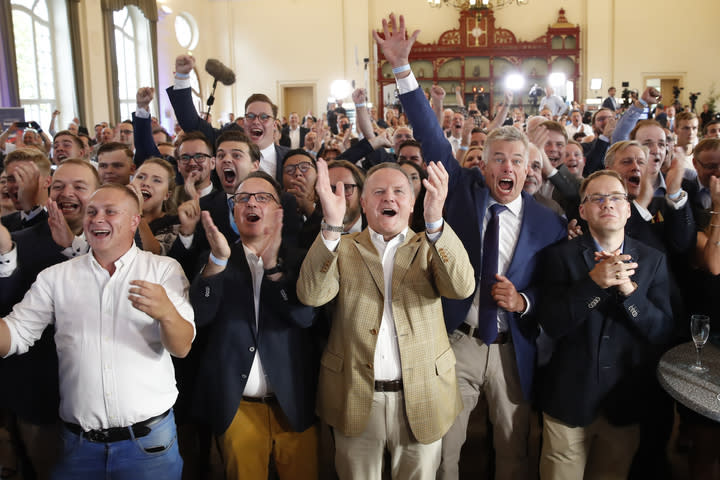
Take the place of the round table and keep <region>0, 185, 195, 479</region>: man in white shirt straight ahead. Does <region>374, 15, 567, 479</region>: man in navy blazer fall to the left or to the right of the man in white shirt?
right

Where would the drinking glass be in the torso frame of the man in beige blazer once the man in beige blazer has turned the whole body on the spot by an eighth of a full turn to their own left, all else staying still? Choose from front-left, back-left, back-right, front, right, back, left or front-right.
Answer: front-left

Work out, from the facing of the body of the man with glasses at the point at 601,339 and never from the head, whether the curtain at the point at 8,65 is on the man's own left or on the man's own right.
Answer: on the man's own right

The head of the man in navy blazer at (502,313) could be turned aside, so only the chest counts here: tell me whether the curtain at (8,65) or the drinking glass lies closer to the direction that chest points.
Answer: the drinking glass

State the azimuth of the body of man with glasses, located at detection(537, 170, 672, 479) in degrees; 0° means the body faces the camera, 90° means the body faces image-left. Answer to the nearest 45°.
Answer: approximately 0°

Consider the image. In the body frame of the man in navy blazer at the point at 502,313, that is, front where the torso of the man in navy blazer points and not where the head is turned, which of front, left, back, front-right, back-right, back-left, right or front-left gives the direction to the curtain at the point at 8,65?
back-right
